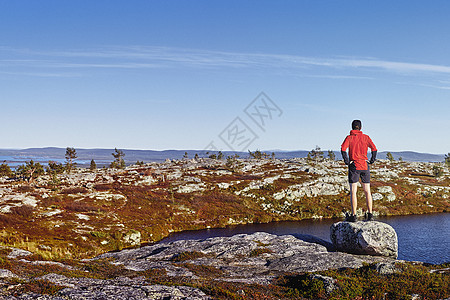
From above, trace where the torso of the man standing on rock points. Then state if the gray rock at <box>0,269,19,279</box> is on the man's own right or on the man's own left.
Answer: on the man's own left

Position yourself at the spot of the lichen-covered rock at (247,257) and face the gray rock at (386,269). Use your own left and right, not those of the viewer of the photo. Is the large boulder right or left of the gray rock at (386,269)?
left

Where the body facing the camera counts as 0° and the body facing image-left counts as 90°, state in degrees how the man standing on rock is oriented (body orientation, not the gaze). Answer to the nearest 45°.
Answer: approximately 180°

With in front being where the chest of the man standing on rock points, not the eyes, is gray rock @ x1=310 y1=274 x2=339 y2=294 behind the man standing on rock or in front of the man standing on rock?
behind
